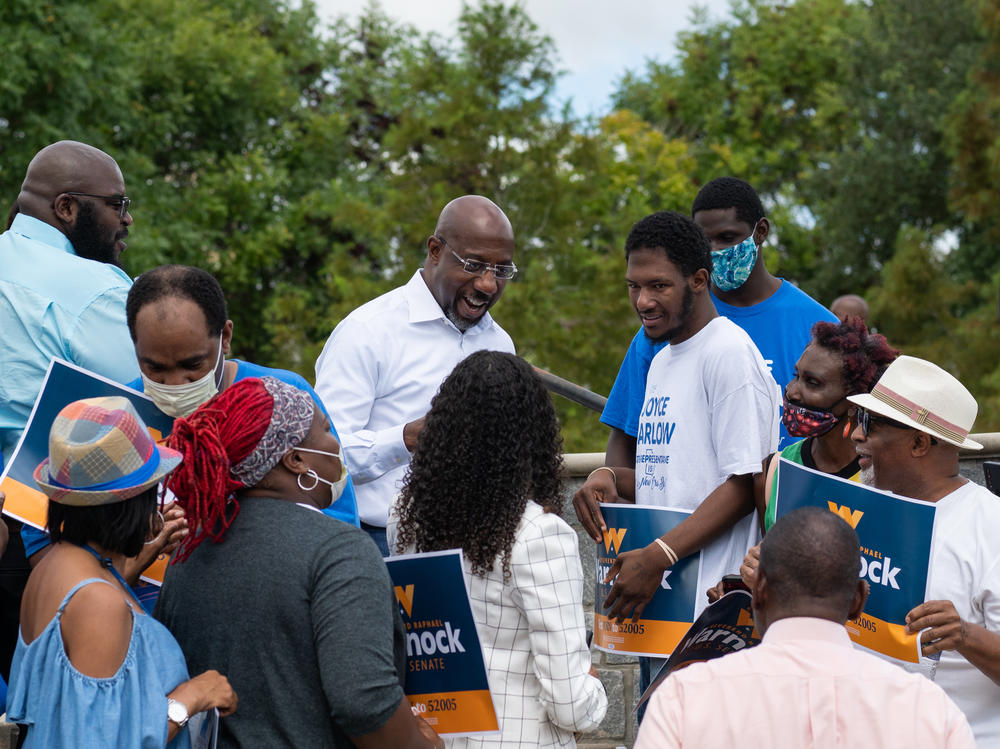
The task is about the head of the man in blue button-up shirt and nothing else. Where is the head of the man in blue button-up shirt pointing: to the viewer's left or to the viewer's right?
to the viewer's right

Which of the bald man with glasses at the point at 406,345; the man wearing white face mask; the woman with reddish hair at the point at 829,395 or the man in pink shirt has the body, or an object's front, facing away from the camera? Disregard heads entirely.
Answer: the man in pink shirt

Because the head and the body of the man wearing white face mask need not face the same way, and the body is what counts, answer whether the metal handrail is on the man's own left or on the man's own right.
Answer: on the man's own left

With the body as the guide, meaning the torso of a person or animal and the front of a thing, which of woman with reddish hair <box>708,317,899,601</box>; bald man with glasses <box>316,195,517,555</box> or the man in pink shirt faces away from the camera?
the man in pink shirt

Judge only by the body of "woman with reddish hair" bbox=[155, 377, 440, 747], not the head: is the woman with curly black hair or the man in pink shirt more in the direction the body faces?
the woman with curly black hair

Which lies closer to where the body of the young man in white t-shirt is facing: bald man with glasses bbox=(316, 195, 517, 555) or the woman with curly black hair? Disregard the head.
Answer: the woman with curly black hair

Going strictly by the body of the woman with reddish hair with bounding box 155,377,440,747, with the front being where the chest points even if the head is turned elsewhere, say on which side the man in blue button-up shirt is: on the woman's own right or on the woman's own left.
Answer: on the woman's own left

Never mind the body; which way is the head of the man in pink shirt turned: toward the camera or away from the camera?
away from the camera

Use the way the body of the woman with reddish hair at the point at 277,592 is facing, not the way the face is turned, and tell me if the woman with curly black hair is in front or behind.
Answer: in front

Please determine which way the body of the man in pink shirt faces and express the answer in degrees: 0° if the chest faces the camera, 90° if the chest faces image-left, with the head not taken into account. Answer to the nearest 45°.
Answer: approximately 180°

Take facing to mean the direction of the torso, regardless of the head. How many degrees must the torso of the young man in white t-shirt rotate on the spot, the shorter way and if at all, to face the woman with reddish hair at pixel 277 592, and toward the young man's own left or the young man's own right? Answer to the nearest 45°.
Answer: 0° — they already face them
